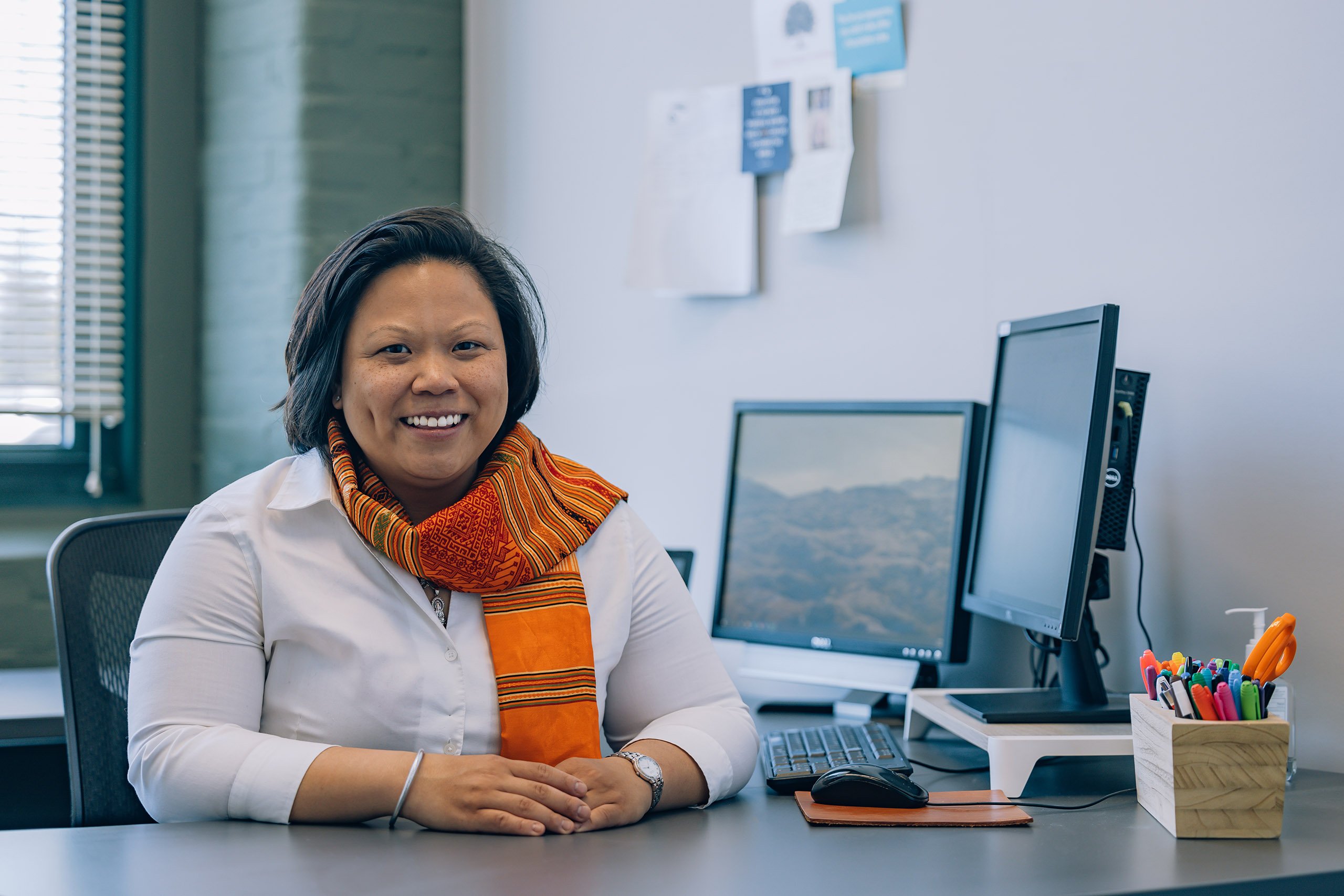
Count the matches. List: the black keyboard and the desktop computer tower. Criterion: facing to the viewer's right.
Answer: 0

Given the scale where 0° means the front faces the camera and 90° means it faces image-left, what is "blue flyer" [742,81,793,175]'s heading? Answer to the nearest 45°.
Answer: approximately 0°

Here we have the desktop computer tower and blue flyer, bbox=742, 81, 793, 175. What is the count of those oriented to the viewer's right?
0

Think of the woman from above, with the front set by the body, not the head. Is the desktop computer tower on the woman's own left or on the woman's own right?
on the woman's own left

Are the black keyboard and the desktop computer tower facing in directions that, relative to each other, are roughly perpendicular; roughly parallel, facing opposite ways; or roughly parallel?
roughly perpendicular

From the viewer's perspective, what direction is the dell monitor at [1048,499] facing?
to the viewer's left
